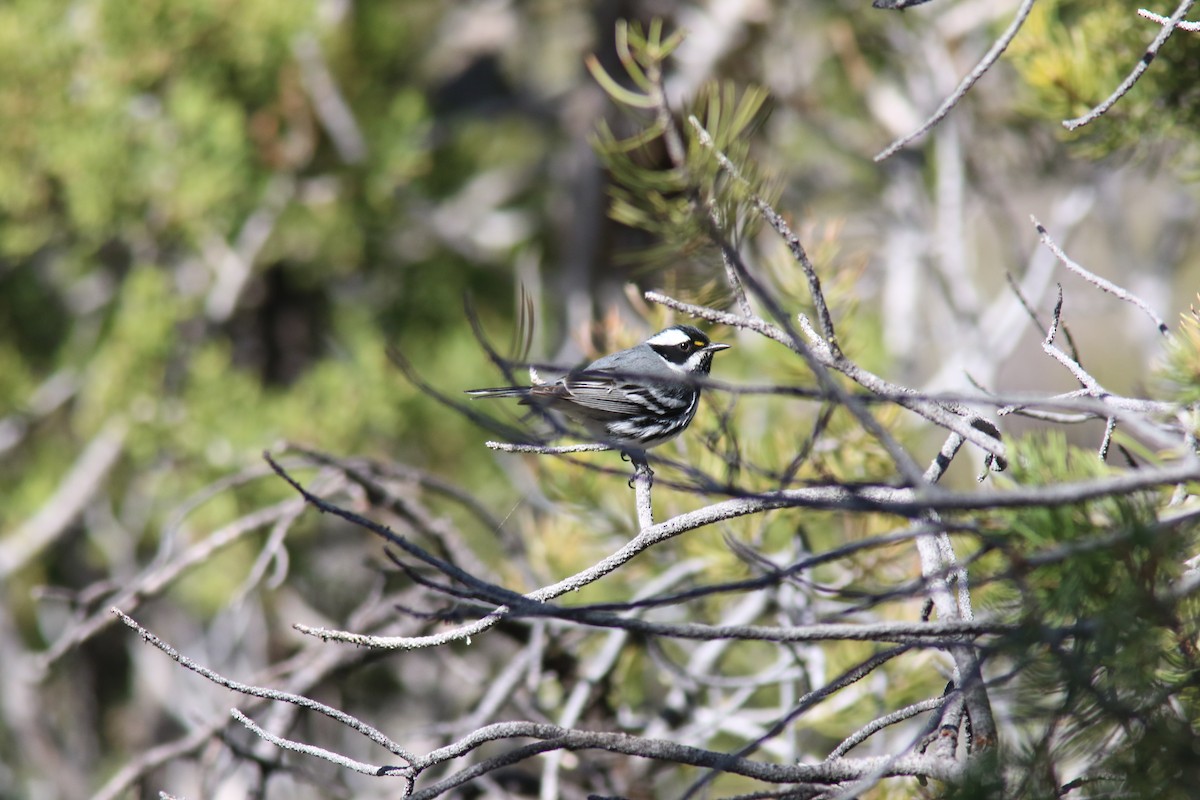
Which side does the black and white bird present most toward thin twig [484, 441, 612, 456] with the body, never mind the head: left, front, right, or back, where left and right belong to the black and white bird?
back

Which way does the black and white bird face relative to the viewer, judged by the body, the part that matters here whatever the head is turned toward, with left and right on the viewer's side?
facing to the right of the viewer
